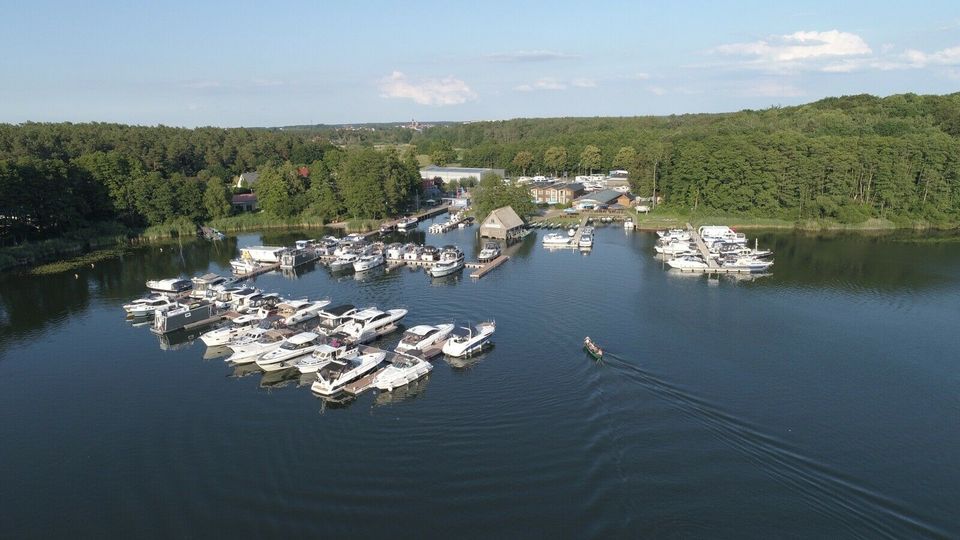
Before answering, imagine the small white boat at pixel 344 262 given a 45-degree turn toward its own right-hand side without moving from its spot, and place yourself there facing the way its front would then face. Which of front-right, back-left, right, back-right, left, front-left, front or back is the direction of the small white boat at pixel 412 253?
back

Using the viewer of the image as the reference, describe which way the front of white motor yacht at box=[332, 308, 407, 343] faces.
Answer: facing away from the viewer and to the right of the viewer

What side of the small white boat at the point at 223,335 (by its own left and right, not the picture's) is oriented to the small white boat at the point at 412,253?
back

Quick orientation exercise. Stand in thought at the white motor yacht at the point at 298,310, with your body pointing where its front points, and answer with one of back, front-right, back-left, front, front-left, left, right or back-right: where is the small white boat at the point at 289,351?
back-right

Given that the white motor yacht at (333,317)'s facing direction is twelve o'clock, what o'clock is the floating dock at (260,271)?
The floating dock is roughly at 10 o'clock from the white motor yacht.

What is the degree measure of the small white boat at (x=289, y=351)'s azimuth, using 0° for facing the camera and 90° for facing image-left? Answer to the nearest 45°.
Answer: approximately 45°

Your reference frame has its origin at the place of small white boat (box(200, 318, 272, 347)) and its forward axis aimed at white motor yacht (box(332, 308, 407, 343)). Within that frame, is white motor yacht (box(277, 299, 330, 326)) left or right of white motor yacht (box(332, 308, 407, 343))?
left

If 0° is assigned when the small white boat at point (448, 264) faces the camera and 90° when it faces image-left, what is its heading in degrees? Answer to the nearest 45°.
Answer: approximately 45°
